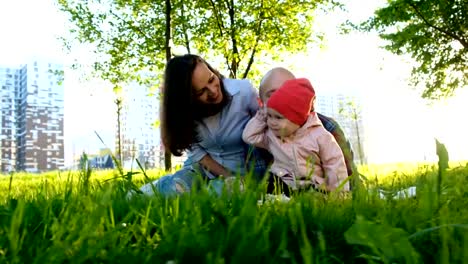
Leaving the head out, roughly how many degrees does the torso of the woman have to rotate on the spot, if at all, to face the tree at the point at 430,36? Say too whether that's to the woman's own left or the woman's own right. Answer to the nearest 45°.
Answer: approximately 135° to the woman's own left

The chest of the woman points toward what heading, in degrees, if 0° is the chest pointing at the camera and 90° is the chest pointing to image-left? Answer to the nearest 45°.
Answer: approximately 0°

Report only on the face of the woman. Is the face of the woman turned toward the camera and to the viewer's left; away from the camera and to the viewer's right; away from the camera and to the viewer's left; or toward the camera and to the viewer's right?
toward the camera and to the viewer's right

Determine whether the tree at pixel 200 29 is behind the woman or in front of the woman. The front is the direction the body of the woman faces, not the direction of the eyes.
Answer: behind
